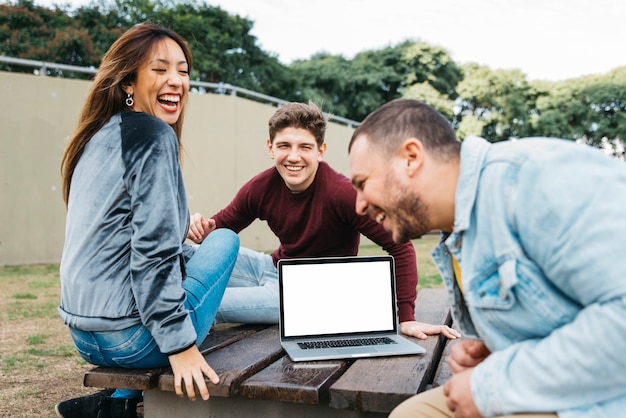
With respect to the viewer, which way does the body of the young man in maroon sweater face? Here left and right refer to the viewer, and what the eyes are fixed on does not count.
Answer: facing the viewer

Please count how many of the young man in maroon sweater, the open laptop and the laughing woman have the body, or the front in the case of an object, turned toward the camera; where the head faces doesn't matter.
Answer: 2

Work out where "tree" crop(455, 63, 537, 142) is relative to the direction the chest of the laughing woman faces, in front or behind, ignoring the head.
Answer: in front

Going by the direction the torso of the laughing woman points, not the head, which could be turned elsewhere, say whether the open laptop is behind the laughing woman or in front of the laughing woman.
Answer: in front

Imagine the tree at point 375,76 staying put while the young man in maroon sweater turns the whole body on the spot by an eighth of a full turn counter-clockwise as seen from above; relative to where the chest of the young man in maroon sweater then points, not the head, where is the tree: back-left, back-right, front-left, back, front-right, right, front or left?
back-left

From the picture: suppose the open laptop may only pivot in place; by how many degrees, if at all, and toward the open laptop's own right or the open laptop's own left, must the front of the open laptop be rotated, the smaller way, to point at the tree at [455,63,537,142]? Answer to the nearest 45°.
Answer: approximately 180°

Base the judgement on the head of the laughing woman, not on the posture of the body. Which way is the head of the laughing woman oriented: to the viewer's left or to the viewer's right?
to the viewer's right

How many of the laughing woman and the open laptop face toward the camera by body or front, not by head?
1

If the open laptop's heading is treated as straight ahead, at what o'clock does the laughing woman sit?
The laughing woman is roughly at 2 o'clock from the open laptop.

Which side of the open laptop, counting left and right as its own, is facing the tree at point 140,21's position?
back

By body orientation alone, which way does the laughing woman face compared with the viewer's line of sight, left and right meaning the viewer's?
facing away from the viewer and to the right of the viewer

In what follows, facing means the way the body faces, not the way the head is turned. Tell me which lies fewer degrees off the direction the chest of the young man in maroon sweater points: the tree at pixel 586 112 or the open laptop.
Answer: the open laptop

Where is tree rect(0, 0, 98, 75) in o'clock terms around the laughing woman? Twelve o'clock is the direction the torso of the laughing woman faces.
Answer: The tree is roughly at 10 o'clock from the laughing woman.

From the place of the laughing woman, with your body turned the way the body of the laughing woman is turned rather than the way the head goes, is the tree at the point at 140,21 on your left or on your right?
on your left

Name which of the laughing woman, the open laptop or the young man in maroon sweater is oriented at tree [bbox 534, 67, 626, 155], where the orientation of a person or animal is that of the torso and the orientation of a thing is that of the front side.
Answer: the laughing woman
